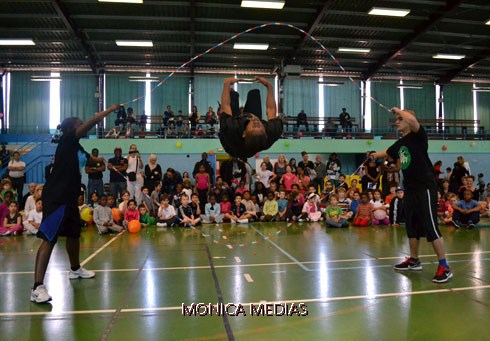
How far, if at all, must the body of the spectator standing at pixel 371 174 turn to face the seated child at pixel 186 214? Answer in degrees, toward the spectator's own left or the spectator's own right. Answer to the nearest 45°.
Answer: approximately 45° to the spectator's own right

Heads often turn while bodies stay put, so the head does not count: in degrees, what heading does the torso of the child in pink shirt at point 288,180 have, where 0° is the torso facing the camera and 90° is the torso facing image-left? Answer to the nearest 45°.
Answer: approximately 0°

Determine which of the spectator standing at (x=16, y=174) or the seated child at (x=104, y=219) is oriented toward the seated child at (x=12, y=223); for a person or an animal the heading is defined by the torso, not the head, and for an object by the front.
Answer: the spectator standing

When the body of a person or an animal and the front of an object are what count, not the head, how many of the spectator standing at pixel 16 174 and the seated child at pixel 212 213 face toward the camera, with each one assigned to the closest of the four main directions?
2

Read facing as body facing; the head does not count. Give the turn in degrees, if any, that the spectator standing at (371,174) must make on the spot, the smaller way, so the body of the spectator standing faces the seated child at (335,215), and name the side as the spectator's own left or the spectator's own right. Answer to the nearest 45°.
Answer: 0° — they already face them

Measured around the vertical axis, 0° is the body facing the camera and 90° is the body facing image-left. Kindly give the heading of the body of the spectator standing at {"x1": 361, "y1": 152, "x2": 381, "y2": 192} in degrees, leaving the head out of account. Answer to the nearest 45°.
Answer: approximately 0°
